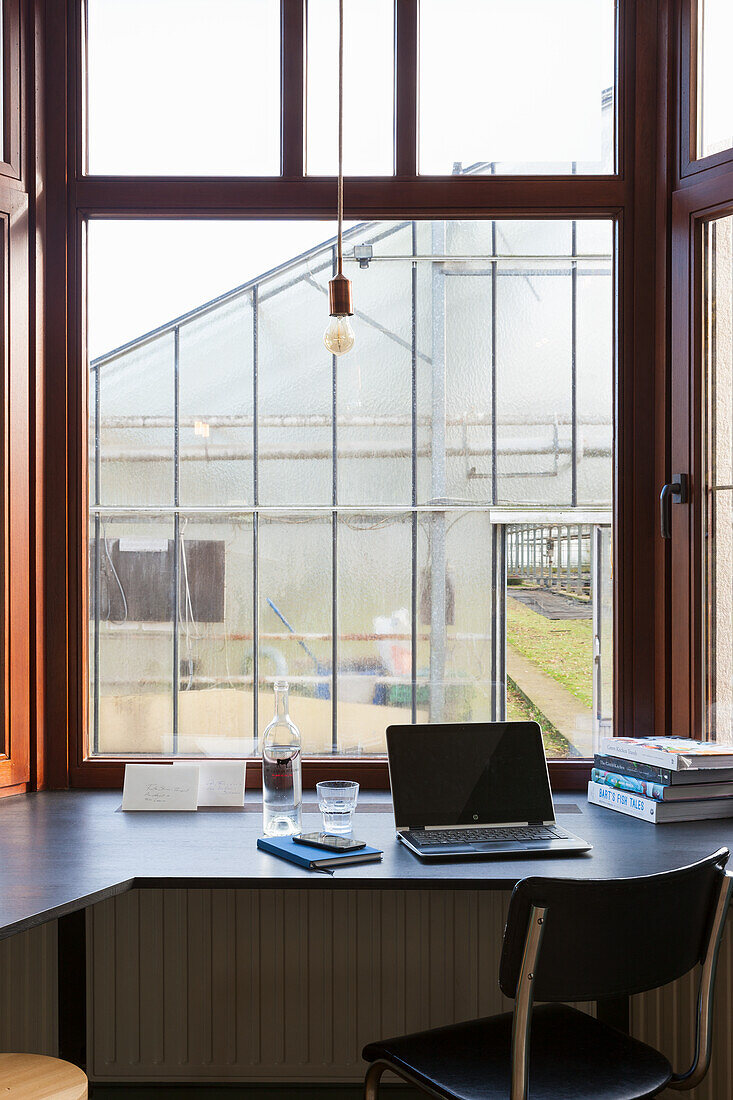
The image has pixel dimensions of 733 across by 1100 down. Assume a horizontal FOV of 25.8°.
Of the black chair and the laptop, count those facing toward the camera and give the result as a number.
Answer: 1

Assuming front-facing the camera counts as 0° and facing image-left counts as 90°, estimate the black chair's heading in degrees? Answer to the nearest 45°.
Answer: approximately 135°

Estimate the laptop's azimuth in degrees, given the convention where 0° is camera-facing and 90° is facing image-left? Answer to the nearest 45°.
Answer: approximately 0°

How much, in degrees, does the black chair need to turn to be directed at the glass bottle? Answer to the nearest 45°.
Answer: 0° — it already faces it
